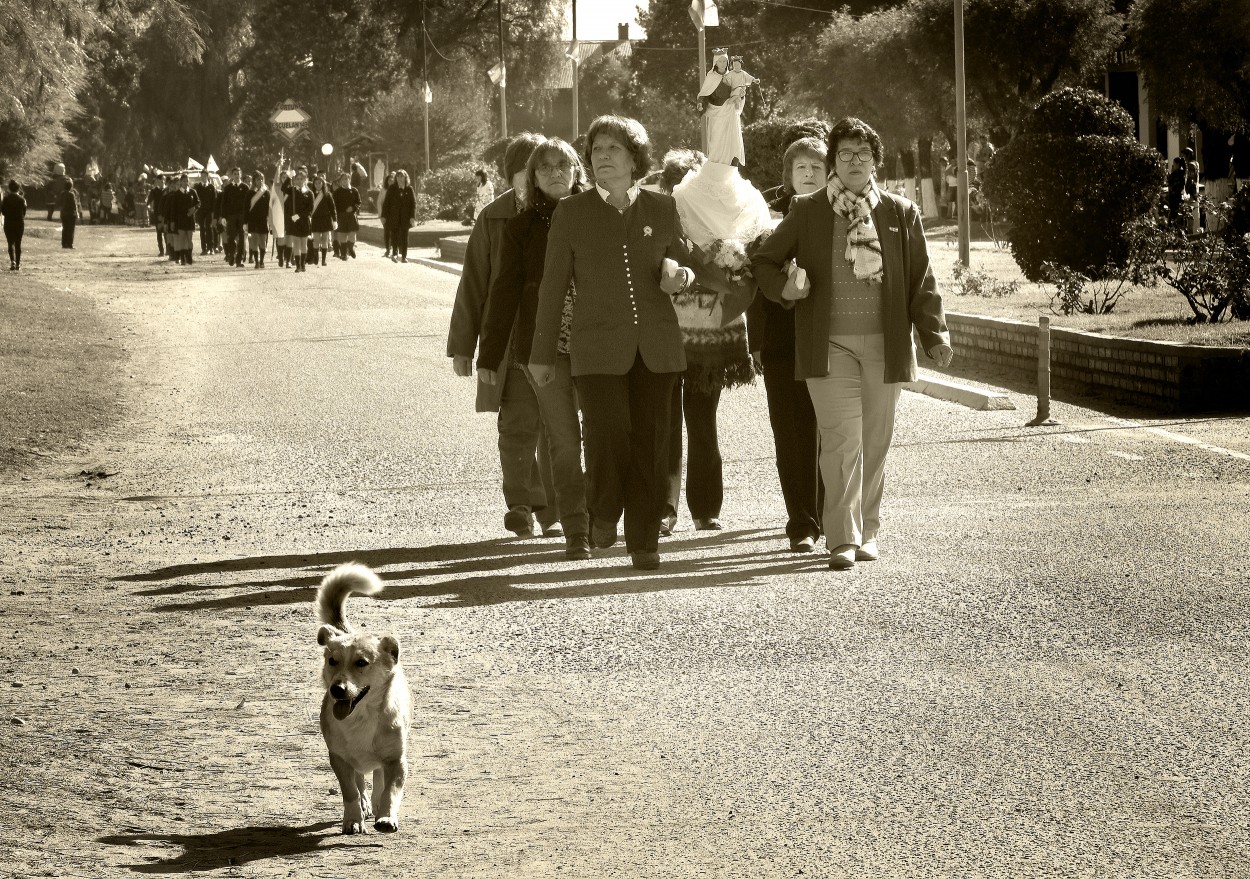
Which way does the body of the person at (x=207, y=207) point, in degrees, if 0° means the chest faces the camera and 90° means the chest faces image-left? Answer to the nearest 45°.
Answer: approximately 0°

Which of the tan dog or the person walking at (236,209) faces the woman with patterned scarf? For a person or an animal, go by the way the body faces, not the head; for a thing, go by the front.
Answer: the person walking

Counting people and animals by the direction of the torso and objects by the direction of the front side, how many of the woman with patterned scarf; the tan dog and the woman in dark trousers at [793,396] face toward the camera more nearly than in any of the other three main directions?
3

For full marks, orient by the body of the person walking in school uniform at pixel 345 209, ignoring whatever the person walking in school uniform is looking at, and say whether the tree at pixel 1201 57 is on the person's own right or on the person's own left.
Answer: on the person's own left

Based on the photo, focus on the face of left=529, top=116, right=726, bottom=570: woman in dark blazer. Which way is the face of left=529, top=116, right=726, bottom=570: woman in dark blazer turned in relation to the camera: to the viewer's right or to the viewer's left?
to the viewer's left

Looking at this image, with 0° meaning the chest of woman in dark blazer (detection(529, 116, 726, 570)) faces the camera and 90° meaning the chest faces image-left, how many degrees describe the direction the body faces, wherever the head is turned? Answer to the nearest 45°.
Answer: approximately 0°

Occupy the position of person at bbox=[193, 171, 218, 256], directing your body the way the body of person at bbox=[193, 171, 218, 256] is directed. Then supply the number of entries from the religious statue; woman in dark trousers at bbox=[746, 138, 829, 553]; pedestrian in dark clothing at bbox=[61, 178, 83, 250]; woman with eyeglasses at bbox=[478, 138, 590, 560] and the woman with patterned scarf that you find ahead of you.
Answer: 4

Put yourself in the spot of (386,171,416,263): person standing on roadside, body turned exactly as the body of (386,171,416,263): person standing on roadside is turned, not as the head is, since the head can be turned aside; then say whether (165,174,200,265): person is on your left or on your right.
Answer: on your right

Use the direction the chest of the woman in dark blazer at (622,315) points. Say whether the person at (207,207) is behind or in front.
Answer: behind
